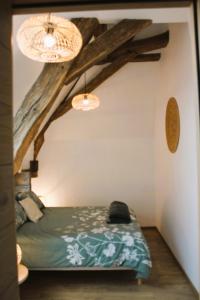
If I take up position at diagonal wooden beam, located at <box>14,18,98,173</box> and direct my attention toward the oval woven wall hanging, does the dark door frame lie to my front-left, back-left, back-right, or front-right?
back-right

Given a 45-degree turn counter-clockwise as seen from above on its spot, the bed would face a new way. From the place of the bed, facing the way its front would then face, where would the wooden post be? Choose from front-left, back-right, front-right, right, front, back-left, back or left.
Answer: back-right

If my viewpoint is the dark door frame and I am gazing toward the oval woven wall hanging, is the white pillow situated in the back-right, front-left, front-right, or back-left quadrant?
front-left
